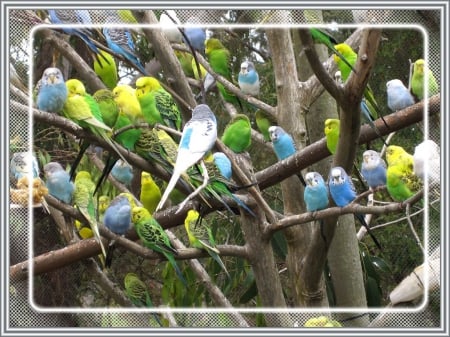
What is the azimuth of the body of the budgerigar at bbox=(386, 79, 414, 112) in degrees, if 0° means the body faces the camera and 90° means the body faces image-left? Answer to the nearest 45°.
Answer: approximately 45°

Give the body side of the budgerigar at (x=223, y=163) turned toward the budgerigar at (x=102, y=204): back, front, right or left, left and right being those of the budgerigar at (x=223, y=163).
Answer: right

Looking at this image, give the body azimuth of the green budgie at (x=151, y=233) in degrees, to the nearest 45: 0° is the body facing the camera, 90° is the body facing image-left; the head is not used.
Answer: approximately 90°
